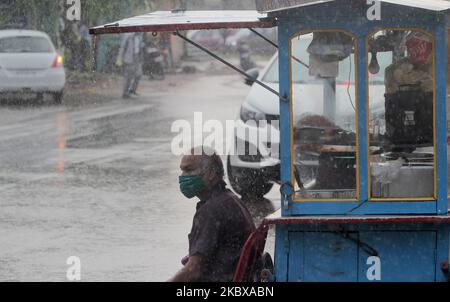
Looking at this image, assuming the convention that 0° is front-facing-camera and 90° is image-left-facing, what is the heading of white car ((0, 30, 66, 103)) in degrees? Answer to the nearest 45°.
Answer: approximately 180°

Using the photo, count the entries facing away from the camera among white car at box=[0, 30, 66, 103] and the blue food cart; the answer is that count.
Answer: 1

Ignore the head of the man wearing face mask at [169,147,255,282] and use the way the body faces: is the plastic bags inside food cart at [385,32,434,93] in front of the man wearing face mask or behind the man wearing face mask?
behind

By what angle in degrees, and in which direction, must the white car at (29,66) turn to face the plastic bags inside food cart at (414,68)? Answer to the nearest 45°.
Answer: approximately 180°

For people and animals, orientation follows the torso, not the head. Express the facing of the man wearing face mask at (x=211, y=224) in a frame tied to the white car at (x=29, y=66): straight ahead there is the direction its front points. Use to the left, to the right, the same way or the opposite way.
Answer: to the left

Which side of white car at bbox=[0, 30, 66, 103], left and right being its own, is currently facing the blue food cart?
back

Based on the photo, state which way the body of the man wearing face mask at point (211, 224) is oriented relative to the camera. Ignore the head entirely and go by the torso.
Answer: to the viewer's left

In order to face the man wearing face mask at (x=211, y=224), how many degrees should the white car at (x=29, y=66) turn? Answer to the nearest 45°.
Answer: approximately 180°

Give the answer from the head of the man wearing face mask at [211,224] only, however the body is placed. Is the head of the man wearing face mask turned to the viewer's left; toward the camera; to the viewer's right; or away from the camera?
to the viewer's left
